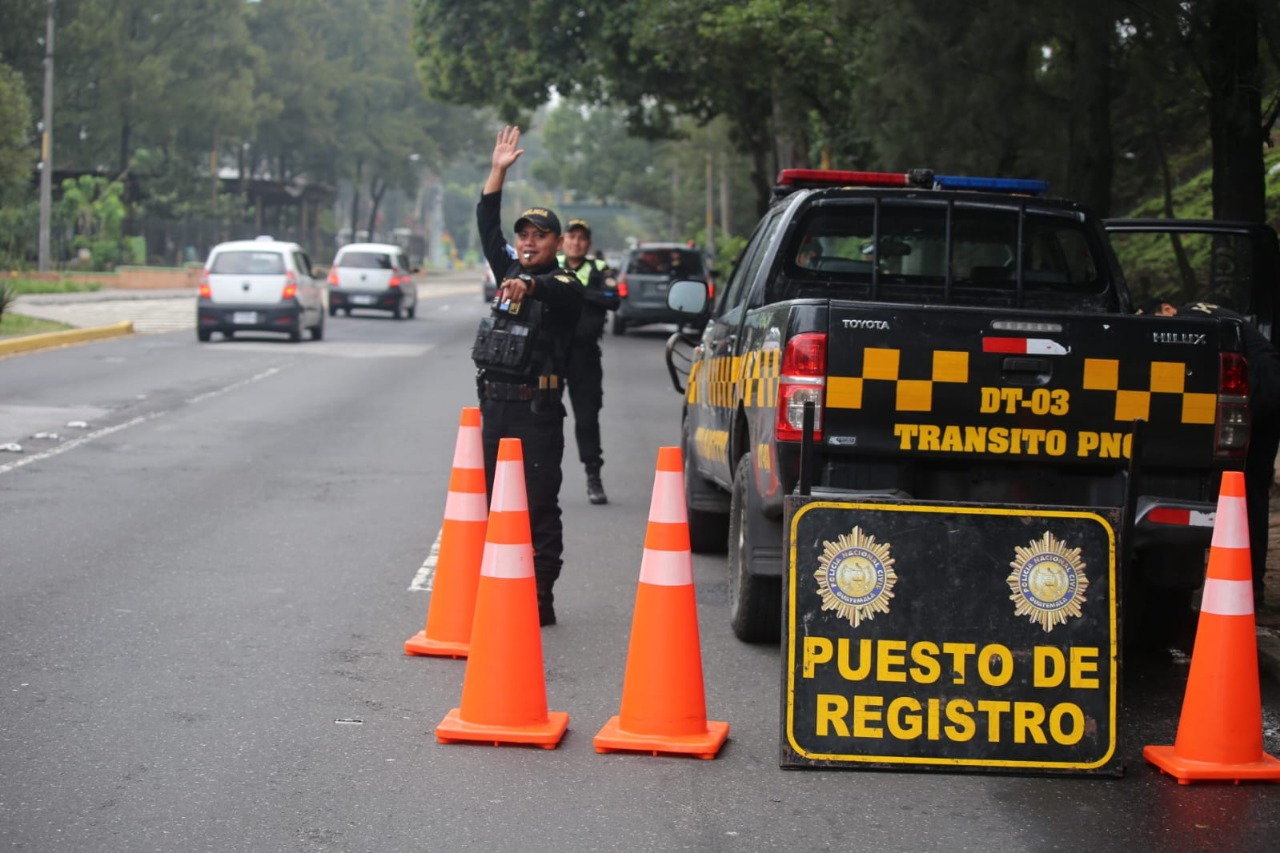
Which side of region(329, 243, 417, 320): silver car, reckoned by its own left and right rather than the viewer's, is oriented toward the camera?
back

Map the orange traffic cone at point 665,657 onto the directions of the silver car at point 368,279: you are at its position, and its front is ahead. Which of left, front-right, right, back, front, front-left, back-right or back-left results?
back

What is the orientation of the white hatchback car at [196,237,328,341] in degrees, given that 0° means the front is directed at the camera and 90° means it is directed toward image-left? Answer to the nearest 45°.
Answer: approximately 180°

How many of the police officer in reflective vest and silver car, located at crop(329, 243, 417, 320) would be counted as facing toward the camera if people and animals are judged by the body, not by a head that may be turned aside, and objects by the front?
1

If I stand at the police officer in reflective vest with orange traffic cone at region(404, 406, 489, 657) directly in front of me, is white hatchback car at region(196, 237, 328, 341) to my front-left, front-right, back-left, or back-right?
back-right

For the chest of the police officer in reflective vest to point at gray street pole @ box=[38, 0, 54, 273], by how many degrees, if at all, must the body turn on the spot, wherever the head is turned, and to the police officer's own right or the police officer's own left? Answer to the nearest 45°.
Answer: approximately 180°

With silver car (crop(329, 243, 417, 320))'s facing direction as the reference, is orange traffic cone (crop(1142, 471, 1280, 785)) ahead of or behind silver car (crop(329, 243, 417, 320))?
behind

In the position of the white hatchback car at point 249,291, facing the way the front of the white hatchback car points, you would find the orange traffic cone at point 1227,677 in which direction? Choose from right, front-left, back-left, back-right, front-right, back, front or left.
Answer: back

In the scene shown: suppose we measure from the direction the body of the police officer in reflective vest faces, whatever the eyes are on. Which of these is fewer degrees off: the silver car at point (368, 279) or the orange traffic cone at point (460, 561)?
the orange traffic cone

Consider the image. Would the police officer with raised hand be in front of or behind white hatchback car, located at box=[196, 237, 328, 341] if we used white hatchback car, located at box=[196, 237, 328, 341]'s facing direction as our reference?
behind

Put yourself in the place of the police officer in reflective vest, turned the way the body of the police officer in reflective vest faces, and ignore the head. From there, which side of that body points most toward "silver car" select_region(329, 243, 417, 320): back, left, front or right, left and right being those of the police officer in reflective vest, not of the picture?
back

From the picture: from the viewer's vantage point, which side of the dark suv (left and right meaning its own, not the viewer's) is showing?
back

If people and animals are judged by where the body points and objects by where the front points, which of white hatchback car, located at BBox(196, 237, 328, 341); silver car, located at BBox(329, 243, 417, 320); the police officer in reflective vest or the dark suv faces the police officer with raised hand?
the police officer in reflective vest
